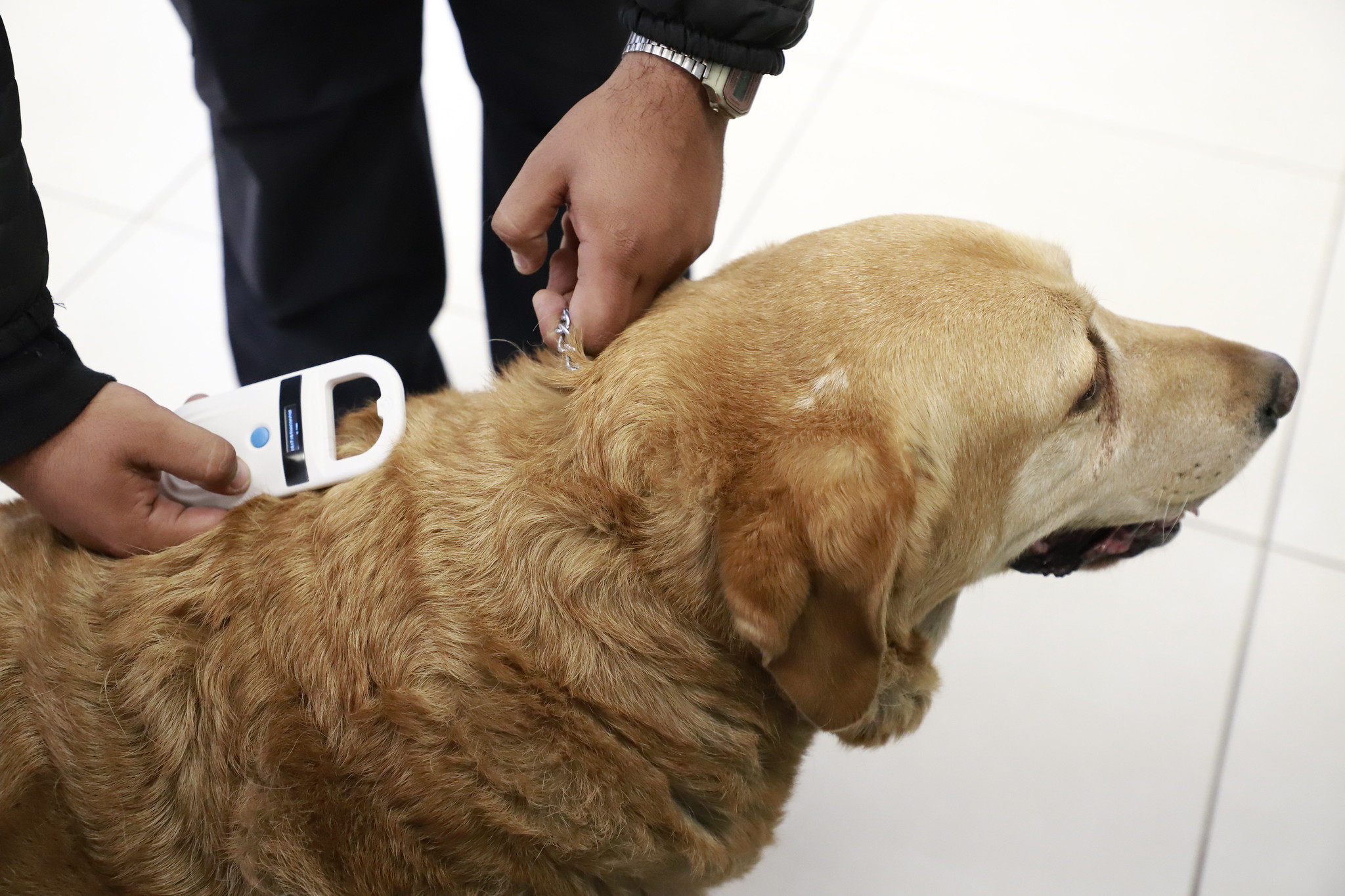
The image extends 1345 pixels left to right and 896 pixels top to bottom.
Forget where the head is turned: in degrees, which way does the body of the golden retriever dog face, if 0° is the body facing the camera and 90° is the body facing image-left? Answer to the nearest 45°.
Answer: approximately 270°
